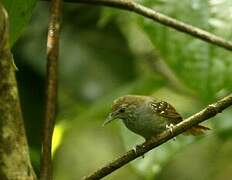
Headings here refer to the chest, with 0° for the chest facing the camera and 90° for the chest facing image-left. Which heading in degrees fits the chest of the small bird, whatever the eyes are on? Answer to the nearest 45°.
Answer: approximately 90°
